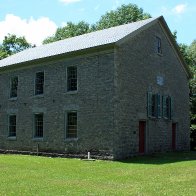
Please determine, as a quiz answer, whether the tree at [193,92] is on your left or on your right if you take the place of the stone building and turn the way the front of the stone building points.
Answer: on your left

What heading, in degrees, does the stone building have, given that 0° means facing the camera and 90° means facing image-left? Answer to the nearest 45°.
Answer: approximately 315°
